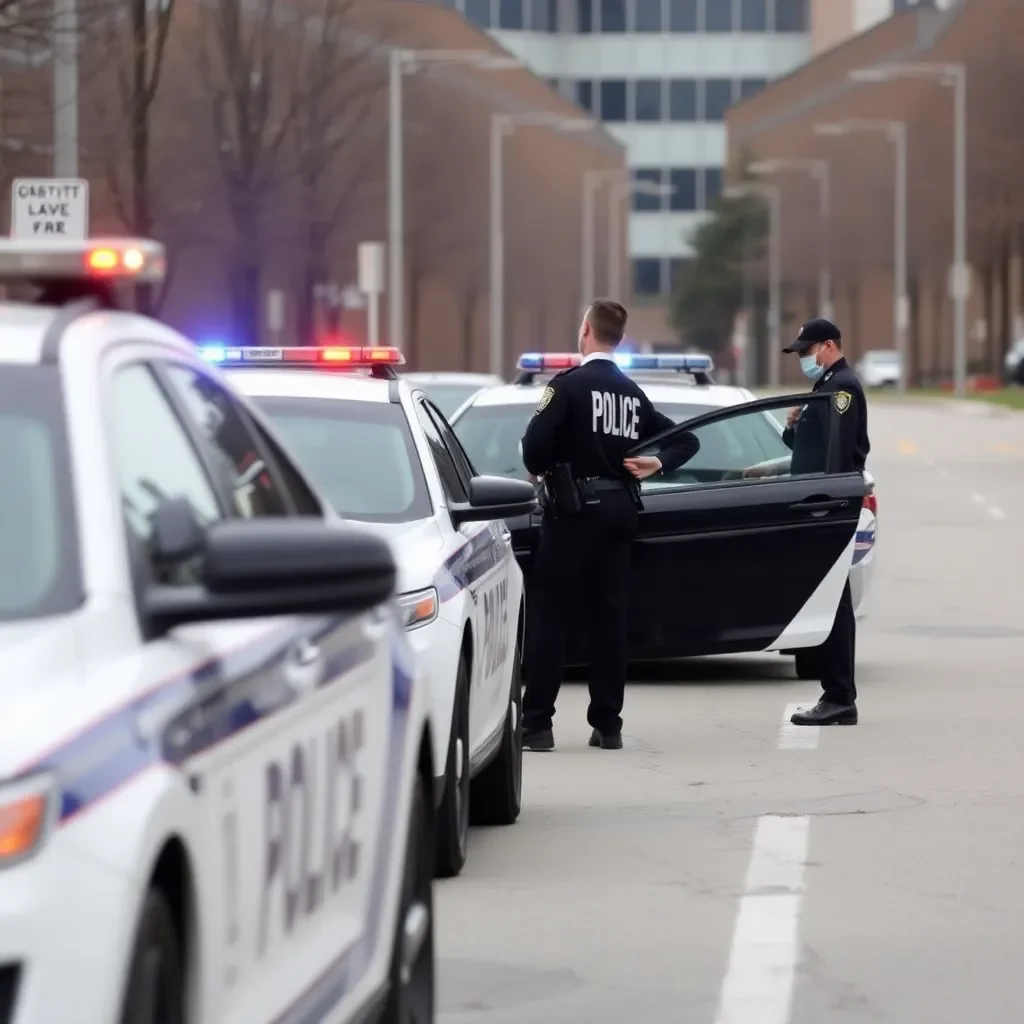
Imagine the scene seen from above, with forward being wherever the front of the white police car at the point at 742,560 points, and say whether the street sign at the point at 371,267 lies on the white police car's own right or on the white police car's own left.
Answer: on the white police car's own right

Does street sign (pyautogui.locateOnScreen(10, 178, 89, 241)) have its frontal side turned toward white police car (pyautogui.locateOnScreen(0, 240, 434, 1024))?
yes

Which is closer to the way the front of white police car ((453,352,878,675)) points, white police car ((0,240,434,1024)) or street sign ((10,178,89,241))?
the white police car

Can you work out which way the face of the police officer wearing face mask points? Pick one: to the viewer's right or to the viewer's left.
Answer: to the viewer's left

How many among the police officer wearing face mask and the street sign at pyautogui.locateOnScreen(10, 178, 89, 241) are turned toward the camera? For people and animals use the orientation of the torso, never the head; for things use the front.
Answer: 1

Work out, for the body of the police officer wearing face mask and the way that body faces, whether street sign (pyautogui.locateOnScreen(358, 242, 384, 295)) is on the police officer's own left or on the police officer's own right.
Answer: on the police officer's own right

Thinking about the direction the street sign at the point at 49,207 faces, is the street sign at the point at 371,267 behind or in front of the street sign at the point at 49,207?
behind

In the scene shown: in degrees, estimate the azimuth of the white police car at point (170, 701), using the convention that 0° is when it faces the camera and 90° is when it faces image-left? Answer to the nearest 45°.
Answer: approximately 45°

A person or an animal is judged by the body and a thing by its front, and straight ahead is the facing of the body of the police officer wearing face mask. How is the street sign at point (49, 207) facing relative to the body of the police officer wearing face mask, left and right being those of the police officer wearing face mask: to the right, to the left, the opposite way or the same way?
to the left

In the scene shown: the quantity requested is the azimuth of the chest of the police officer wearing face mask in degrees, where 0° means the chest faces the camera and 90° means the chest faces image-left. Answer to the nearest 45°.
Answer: approximately 90°
